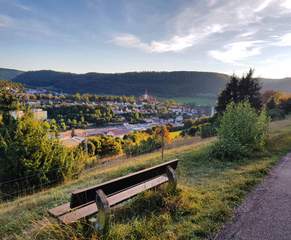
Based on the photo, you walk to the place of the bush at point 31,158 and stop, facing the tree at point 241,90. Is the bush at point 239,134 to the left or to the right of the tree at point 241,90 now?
right

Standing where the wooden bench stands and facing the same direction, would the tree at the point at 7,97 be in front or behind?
in front

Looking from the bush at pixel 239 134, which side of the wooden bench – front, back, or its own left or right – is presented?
right

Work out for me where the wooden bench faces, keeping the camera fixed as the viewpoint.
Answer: facing away from the viewer and to the left of the viewer

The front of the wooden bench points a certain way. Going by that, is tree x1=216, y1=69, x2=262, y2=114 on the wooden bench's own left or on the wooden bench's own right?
on the wooden bench's own right

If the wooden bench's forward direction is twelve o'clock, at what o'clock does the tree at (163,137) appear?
The tree is roughly at 2 o'clock from the wooden bench.

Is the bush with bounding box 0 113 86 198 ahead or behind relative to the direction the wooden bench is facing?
ahead

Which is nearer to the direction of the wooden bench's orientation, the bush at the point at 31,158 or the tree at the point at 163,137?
the bush

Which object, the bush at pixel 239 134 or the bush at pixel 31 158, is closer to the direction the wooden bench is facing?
the bush at pixel 31 158
